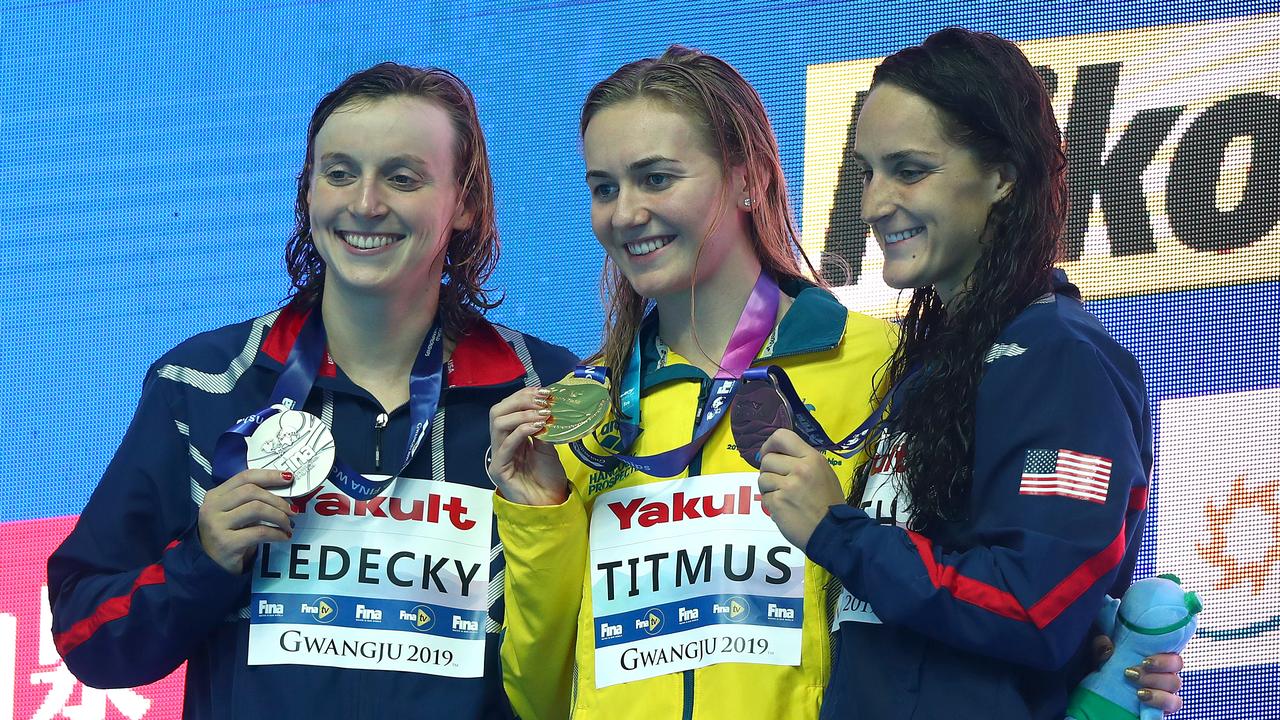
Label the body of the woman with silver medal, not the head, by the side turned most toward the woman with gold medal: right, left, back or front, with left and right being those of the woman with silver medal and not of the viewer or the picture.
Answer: left

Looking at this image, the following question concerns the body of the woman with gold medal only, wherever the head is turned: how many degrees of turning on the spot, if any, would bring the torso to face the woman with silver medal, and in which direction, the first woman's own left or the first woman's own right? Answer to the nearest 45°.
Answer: approximately 45° to the first woman's own right

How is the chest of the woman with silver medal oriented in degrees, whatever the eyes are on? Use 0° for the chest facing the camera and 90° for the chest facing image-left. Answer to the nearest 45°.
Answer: approximately 0°
